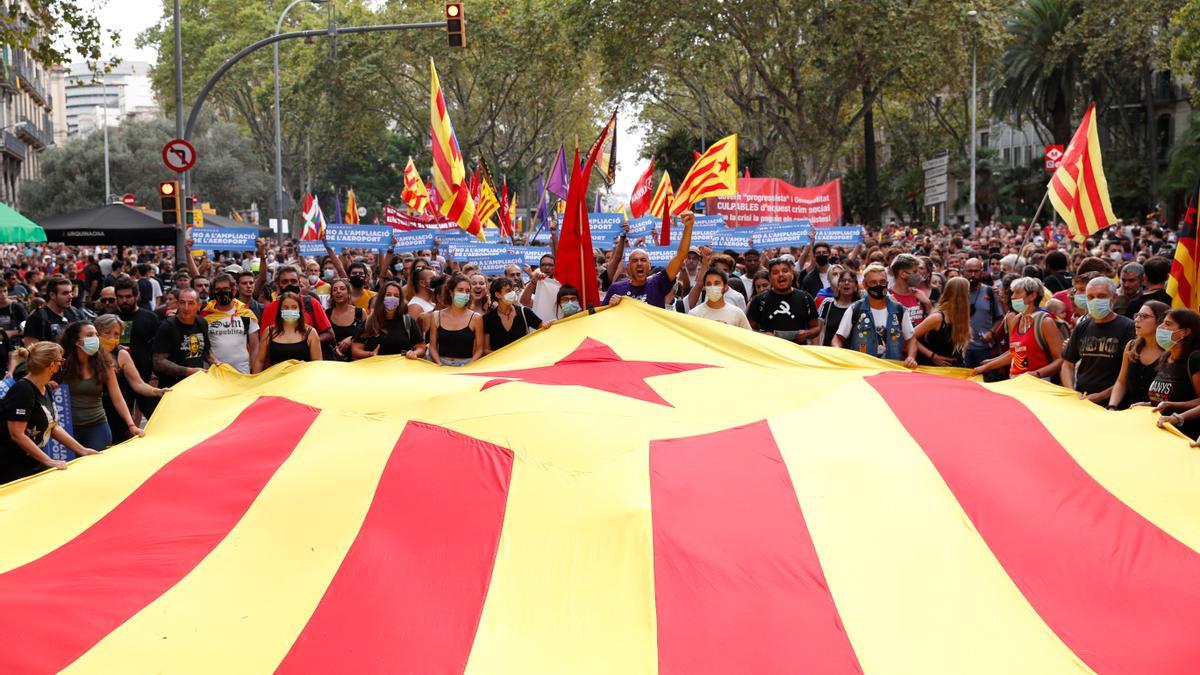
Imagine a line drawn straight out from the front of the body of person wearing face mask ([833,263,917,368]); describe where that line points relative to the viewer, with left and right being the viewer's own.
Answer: facing the viewer

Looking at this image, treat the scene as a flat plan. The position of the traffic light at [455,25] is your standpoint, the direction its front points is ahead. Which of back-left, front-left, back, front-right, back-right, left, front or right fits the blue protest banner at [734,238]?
front-left

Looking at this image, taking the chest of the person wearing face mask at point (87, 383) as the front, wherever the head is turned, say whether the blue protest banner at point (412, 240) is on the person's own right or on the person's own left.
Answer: on the person's own left

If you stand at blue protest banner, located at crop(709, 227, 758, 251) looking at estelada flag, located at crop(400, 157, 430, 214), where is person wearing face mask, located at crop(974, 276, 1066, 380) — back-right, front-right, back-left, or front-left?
back-left

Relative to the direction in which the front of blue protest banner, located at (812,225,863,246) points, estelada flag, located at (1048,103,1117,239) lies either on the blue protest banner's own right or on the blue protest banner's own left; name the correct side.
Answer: on the blue protest banner's own left

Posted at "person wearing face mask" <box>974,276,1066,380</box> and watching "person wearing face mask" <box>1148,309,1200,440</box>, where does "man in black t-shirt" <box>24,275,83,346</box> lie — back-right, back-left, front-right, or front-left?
back-right

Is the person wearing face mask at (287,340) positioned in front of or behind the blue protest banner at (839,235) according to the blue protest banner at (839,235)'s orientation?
in front

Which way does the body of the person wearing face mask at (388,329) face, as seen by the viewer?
toward the camera

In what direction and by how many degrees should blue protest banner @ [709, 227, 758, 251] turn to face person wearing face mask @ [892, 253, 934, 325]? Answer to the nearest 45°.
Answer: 0° — it already faces them
